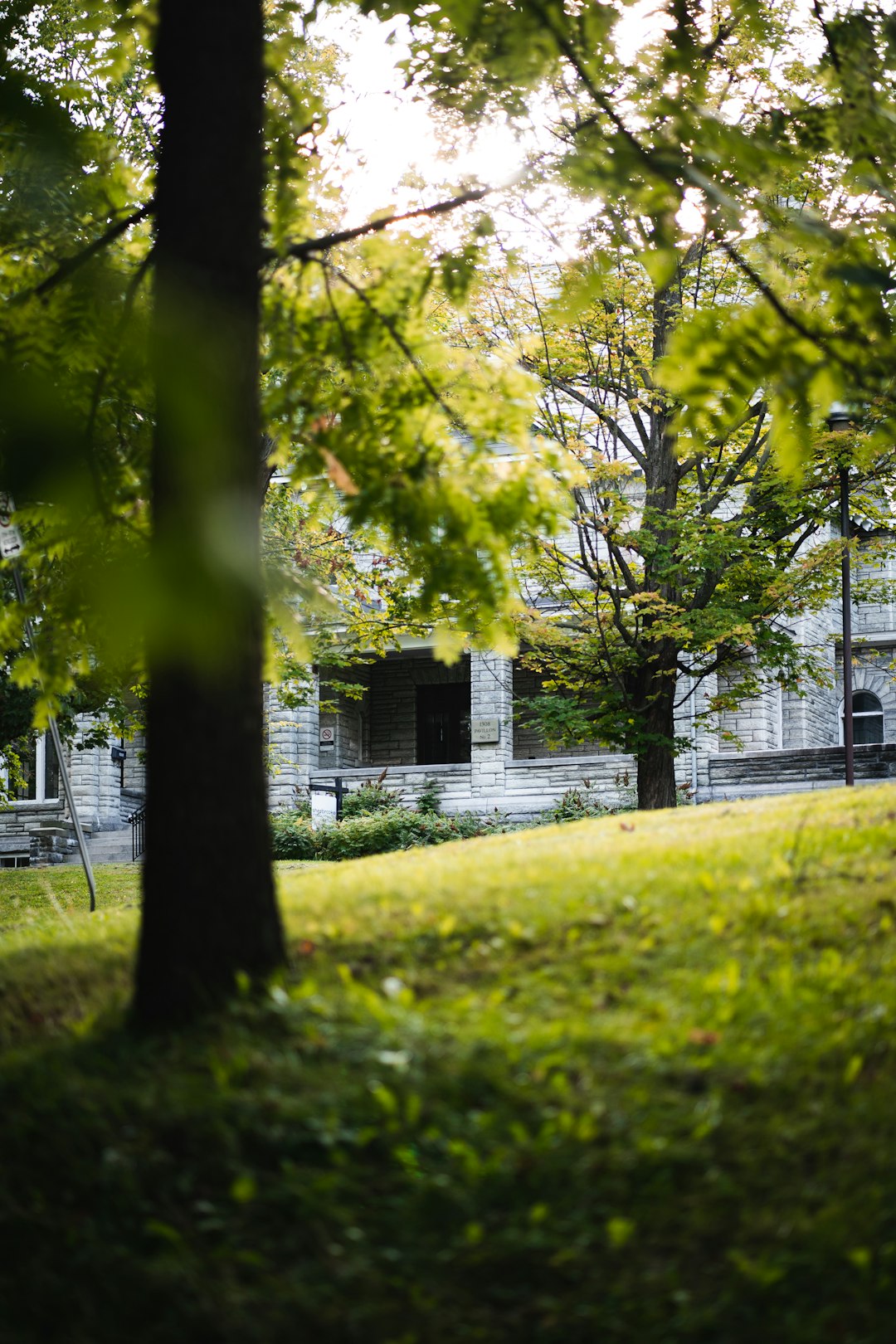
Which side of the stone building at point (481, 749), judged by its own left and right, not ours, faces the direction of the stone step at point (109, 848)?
right

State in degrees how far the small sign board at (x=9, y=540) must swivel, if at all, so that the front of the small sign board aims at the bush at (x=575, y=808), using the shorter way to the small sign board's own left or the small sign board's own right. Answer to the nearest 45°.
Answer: approximately 135° to the small sign board's own left

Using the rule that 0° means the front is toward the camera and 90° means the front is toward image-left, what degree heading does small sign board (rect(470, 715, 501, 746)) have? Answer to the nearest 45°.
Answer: approximately 0°

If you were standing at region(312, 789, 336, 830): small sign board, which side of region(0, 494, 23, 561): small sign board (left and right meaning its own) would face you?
back

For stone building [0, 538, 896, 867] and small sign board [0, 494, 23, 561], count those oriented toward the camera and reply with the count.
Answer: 2

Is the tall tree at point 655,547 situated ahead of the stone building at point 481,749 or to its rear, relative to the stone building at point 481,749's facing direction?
ahead

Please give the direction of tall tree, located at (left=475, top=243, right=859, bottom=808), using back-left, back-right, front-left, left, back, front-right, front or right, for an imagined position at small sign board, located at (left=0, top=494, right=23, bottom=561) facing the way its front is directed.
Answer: back-left

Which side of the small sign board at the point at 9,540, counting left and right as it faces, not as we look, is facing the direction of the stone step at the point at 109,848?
back

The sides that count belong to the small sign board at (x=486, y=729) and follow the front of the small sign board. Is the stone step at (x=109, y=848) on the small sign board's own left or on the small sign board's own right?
on the small sign board's own right
